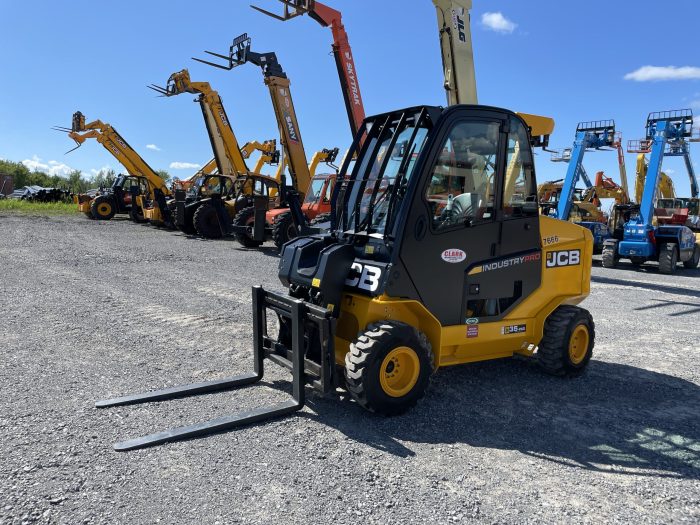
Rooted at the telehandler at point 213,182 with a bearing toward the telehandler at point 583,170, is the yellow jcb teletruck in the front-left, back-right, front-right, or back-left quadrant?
front-right

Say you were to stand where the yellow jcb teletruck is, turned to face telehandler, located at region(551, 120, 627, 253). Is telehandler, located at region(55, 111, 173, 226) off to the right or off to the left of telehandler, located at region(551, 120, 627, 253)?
left

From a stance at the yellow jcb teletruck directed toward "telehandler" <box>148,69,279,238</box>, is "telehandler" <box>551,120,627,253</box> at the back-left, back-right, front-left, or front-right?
front-right

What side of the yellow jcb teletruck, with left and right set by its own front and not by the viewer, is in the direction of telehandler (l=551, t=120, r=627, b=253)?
back

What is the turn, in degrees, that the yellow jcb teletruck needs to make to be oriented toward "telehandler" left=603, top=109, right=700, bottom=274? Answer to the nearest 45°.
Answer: approximately 180°

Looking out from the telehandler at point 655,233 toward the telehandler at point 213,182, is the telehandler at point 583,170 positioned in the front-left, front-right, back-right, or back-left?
front-right

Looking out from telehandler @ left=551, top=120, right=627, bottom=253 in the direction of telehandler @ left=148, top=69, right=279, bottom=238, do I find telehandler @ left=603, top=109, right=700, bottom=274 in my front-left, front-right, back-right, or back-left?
back-left

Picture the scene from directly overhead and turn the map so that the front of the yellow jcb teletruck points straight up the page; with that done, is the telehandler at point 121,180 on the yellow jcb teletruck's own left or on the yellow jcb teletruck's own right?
on the yellow jcb teletruck's own right

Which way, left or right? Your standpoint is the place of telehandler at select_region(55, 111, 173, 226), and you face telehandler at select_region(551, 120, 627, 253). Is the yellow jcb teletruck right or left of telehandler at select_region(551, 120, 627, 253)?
right

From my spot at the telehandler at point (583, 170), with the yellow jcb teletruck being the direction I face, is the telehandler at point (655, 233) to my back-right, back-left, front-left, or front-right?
front-left

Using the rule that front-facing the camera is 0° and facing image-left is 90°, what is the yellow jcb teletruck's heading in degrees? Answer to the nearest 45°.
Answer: approximately 45°
